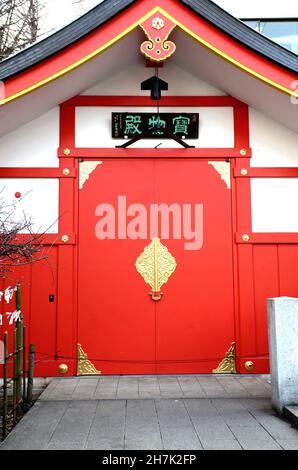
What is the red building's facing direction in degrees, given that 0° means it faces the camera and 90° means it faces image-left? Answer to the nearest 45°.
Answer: approximately 0°

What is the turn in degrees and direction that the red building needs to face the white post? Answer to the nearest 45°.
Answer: approximately 45° to its left
